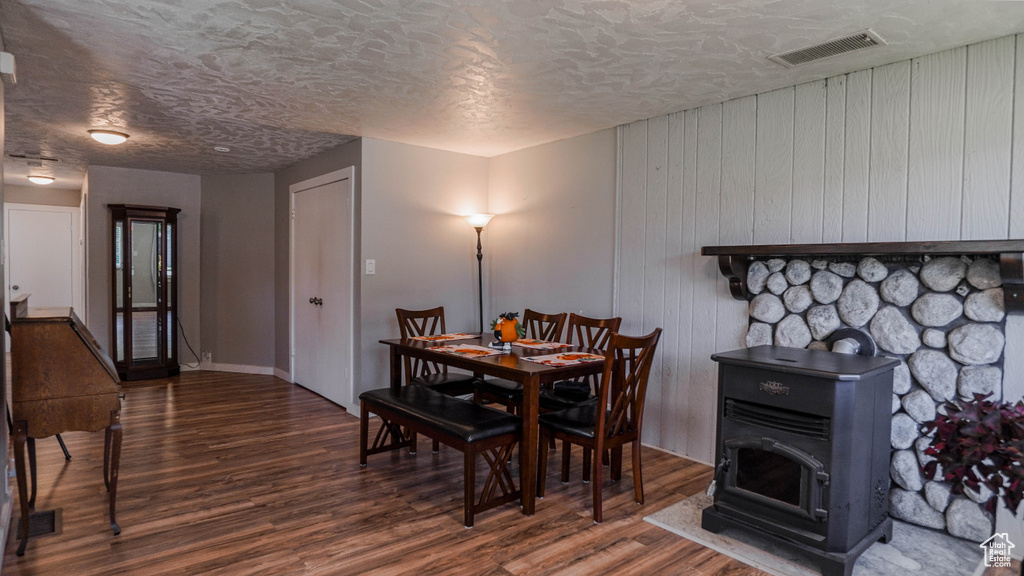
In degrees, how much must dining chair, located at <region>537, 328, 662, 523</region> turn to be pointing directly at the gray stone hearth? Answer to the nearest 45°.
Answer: approximately 135° to its right

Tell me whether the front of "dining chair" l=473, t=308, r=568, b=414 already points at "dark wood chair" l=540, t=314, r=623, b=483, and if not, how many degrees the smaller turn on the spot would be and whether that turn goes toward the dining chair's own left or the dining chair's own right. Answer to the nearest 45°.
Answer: approximately 90° to the dining chair's own left

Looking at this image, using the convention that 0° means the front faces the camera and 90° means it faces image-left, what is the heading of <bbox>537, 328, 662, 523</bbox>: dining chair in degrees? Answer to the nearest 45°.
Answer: approximately 135°

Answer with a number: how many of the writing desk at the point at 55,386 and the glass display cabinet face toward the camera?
1

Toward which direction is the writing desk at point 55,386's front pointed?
to the viewer's right

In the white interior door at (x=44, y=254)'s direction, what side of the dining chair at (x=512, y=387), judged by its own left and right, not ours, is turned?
right
